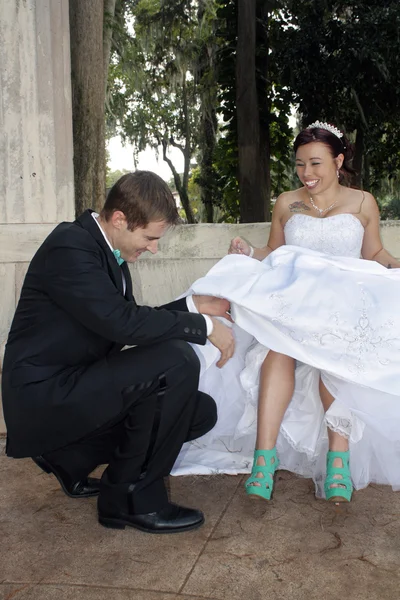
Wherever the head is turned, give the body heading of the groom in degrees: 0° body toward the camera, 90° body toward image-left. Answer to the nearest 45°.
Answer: approximately 270°

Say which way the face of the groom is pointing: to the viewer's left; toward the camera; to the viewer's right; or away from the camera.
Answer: to the viewer's right

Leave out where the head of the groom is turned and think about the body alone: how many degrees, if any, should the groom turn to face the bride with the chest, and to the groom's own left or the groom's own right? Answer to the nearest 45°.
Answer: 0° — they already face them

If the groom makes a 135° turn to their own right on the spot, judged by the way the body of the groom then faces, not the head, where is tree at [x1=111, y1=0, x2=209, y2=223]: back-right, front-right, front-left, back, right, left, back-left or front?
back-right

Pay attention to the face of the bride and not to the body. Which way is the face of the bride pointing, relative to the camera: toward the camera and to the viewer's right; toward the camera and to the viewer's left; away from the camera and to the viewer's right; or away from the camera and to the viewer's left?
toward the camera and to the viewer's left

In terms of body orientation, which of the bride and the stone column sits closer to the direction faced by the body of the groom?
the bride

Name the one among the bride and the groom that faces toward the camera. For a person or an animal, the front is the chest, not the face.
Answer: the bride

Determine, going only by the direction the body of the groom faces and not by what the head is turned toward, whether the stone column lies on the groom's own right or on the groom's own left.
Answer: on the groom's own left

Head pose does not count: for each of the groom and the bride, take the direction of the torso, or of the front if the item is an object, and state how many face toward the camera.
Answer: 1

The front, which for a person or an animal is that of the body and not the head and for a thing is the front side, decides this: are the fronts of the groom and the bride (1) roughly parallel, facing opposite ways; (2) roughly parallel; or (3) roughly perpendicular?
roughly perpendicular

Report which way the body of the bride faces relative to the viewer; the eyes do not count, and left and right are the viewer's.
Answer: facing the viewer

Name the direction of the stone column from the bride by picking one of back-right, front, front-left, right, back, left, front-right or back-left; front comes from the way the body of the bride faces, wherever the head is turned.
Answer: back-right
